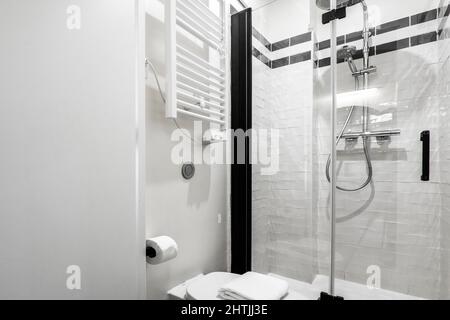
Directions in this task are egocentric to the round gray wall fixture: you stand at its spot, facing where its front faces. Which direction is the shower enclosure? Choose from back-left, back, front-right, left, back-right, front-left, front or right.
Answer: front-left
